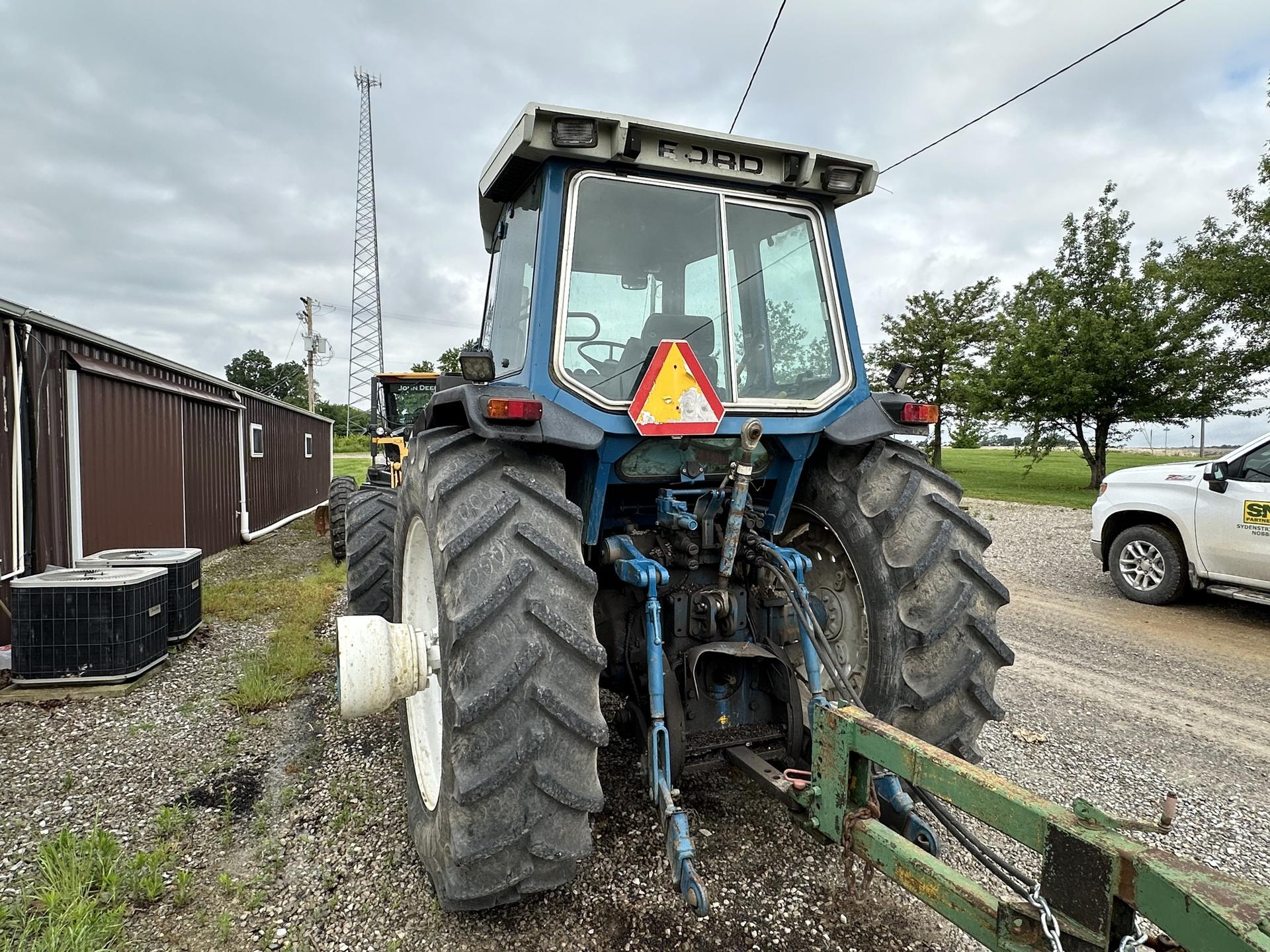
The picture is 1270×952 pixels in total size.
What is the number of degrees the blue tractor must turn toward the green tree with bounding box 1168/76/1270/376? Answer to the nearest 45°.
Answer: approximately 90° to its right

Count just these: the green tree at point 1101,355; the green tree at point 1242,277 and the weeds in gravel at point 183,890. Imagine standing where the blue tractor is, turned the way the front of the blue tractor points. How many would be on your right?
2

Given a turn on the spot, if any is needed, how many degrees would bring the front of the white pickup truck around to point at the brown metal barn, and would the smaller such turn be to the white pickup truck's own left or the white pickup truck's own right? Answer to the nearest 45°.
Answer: approximately 45° to the white pickup truck's own left

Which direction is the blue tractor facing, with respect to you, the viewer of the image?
facing away from the viewer and to the left of the viewer

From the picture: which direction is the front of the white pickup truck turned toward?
to the viewer's left

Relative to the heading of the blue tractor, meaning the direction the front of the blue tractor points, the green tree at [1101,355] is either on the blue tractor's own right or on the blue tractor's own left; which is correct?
on the blue tractor's own right

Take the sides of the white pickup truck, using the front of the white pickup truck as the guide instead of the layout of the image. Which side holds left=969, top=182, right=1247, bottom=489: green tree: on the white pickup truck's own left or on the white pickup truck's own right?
on the white pickup truck's own right

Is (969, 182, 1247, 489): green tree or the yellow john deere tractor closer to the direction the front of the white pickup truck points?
the yellow john deere tractor

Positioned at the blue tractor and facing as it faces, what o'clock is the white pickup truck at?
The white pickup truck is roughly at 3 o'clock from the blue tractor.

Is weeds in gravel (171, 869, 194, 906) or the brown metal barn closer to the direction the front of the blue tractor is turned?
the brown metal barn
